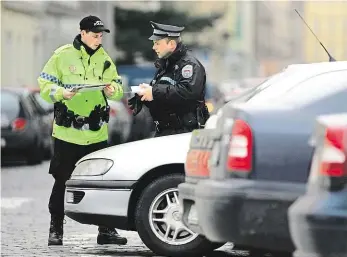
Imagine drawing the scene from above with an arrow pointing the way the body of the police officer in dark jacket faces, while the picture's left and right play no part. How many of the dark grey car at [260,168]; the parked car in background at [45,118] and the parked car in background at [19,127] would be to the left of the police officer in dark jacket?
1

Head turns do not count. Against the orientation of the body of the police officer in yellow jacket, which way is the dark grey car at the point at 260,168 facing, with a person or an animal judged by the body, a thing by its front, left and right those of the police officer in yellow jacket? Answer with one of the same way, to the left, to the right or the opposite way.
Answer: to the left

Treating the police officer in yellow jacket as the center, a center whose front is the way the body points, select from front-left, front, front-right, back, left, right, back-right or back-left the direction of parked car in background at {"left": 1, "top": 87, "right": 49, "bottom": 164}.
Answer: back-left

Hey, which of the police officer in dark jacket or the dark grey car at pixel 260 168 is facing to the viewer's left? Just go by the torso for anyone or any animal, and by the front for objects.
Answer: the police officer in dark jacket

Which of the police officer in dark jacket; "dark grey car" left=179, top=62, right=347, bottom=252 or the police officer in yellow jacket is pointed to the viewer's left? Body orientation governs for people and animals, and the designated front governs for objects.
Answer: the police officer in dark jacket

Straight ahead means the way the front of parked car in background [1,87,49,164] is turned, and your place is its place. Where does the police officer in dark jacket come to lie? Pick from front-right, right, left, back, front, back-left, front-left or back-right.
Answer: back-right

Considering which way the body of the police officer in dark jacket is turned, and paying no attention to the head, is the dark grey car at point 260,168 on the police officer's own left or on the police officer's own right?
on the police officer's own left

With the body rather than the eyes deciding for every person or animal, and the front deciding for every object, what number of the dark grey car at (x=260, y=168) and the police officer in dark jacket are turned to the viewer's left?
1

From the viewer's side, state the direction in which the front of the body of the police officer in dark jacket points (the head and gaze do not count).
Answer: to the viewer's left

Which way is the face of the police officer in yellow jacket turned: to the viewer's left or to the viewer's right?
to the viewer's right

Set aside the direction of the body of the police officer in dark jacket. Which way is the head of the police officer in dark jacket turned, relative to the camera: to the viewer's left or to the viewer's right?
to the viewer's left

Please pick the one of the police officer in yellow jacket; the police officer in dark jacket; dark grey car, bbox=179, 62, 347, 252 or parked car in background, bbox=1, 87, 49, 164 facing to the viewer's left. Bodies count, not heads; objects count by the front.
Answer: the police officer in dark jacket
